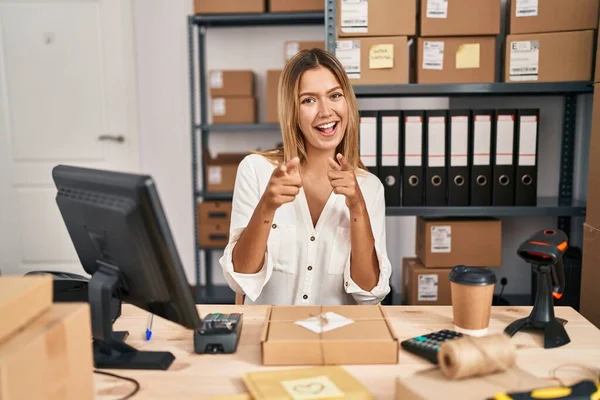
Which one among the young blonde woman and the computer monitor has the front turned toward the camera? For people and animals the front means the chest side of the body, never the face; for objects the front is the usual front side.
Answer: the young blonde woman

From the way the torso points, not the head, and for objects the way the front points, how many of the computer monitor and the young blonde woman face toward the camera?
1

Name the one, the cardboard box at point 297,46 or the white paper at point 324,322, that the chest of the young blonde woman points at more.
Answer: the white paper

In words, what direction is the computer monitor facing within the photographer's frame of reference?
facing away from the viewer and to the right of the viewer

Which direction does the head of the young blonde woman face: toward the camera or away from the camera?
toward the camera

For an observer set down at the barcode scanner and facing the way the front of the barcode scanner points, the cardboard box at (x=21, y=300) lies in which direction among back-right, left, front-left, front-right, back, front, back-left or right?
front

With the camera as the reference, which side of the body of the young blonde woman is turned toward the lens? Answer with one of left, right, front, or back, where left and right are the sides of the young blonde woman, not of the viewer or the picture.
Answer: front

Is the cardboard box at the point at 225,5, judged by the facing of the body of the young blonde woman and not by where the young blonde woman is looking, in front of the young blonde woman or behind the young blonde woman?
behind

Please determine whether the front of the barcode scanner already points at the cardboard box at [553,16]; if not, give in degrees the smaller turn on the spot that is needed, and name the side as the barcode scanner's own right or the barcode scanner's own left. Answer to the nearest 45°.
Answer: approximately 135° to the barcode scanner's own right

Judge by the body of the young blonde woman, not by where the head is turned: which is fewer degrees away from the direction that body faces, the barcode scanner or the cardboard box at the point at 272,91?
the barcode scanner

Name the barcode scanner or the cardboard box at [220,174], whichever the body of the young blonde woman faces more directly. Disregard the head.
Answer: the barcode scanner

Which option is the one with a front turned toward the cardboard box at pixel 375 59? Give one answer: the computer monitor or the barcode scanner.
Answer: the computer monitor

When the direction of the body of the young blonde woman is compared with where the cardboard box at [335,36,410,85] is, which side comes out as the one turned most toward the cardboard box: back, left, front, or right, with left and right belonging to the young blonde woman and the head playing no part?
back

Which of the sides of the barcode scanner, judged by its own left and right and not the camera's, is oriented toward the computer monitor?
front

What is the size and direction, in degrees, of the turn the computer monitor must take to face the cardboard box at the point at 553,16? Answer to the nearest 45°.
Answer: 0° — it already faces it
